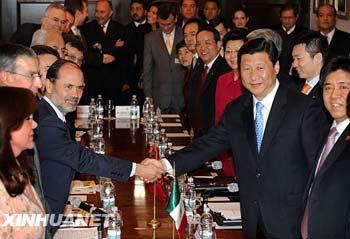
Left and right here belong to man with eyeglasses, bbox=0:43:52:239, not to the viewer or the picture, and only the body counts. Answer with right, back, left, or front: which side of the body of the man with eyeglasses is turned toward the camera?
right

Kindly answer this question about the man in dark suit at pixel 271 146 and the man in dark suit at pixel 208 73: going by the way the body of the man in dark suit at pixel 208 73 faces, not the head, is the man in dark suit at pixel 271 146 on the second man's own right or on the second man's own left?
on the second man's own left

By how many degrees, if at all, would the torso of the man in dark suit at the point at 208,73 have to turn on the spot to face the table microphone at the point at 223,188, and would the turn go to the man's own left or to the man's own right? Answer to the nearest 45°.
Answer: approximately 45° to the man's own left

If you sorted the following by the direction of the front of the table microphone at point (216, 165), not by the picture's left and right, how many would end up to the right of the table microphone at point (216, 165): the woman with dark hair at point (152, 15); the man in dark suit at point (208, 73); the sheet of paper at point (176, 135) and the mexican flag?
1

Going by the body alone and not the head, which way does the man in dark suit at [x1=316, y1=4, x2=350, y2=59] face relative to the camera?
toward the camera

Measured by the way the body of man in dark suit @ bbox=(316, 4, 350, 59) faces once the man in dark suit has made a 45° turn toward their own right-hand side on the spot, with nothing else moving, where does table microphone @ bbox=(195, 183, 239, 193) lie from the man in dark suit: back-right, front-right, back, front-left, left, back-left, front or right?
front-left

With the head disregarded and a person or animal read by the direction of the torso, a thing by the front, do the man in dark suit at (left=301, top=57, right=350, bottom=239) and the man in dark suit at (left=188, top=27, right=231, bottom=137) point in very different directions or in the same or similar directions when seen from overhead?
same or similar directions

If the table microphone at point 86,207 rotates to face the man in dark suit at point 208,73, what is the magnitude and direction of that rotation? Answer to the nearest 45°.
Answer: approximately 135° to its right

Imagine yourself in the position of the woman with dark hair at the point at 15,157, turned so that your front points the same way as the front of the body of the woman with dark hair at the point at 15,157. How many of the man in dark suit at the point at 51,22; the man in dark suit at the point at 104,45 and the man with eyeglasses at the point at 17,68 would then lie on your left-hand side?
3

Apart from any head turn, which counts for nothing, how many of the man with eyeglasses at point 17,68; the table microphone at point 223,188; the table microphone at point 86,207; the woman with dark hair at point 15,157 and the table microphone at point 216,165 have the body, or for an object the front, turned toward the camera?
0

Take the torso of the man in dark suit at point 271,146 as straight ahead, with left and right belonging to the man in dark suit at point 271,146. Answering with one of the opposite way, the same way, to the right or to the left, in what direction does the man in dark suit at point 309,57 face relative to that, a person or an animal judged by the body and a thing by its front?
the same way

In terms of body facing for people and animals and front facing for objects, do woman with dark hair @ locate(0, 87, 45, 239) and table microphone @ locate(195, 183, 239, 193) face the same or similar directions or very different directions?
same or similar directions
